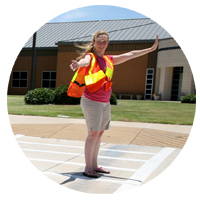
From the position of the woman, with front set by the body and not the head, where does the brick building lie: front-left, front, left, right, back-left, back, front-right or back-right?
back-left

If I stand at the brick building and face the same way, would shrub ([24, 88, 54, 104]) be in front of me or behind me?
in front

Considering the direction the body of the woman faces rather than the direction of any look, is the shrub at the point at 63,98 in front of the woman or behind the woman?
behind

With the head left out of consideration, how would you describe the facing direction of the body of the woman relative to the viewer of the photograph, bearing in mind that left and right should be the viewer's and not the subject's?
facing the viewer and to the right of the viewer

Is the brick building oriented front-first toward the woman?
yes

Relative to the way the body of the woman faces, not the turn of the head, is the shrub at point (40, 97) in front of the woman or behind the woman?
behind

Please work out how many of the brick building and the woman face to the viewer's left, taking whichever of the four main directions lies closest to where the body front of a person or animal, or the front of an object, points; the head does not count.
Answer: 0

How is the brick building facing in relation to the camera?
toward the camera
